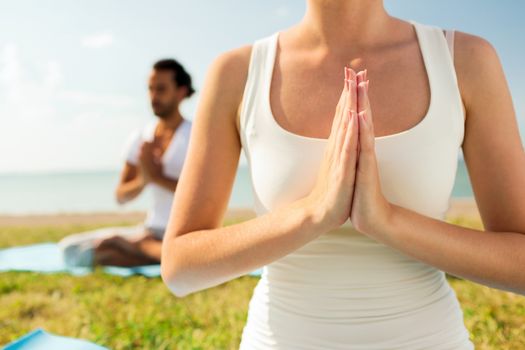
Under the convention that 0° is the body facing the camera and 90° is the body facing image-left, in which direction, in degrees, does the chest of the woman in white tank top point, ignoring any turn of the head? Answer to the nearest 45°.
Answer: approximately 0°

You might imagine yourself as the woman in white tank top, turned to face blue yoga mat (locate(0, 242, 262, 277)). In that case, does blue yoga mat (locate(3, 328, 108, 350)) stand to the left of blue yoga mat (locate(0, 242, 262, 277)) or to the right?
left

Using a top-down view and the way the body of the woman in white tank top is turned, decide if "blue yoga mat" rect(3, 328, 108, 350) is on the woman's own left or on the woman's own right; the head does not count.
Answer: on the woman's own right

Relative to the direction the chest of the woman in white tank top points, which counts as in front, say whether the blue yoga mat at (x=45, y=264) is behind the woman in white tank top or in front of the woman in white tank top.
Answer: behind
